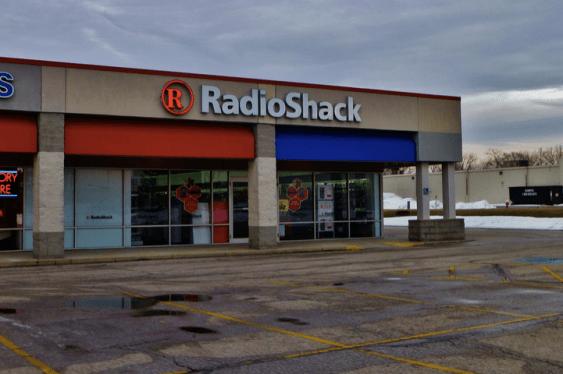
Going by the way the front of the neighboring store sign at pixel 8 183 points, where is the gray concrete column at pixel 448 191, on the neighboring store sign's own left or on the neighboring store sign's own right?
on the neighboring store sign's own left

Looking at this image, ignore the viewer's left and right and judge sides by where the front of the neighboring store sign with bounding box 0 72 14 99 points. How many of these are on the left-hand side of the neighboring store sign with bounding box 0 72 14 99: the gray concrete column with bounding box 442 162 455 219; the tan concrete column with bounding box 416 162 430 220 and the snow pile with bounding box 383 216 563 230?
3

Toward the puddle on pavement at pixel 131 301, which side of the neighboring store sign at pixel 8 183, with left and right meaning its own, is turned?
front

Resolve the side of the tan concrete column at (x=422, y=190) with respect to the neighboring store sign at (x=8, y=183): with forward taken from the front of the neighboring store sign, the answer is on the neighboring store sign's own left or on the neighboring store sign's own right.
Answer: on the neighboring store sign's own left

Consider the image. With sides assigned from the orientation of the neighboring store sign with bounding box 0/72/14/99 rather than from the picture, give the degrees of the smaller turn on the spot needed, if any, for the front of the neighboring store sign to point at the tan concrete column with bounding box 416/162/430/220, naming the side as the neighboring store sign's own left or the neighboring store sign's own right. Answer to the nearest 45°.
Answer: approximately 90° to the neighboring store sign's own left

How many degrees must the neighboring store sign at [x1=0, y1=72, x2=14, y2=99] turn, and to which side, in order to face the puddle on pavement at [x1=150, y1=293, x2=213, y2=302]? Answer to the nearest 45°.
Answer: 0° — it already faces it

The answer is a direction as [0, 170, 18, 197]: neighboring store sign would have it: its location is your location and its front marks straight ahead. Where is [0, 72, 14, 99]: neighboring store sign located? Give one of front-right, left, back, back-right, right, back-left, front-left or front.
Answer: front

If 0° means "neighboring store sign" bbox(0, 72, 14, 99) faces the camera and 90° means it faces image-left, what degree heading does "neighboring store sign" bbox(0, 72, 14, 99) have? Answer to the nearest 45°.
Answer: approximately 0°

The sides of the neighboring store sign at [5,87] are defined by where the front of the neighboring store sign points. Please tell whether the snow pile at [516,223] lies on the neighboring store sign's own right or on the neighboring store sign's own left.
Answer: on the neighboring store sign's own left

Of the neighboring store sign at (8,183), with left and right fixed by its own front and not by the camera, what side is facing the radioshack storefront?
left

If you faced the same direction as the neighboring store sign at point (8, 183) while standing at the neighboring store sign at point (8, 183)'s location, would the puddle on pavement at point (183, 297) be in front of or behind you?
in front

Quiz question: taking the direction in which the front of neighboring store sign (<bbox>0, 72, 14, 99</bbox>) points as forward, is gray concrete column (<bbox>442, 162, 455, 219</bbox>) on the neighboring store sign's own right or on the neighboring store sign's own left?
on the neighboring store sign's own left

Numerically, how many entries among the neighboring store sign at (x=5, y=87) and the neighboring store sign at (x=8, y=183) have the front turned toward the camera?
2
